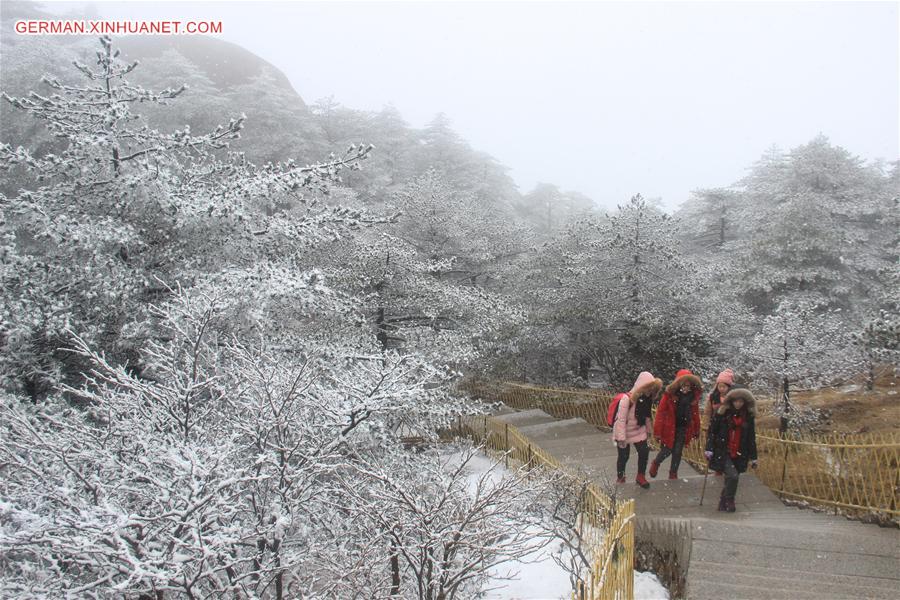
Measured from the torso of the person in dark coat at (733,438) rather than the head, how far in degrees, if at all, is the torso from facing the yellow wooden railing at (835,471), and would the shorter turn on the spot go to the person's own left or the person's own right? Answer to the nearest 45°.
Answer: approximately 135° to the person's own left

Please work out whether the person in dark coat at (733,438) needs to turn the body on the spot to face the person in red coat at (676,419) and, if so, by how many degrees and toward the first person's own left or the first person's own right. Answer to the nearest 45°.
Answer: approximately 135° to the first person's own right

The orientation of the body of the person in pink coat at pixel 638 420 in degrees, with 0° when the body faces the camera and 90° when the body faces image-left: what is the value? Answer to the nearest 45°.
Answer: approximately 315°

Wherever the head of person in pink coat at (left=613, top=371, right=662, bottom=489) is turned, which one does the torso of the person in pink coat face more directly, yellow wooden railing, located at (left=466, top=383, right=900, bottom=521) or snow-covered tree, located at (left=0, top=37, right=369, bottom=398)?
the yellow wooden railing

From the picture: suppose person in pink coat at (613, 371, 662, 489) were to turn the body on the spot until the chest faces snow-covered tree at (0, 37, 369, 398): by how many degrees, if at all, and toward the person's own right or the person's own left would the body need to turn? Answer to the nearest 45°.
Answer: approximately 135° to the person's own right

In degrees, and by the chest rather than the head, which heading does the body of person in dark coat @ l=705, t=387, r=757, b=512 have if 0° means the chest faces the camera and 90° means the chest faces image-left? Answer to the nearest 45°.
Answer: approximately 0°

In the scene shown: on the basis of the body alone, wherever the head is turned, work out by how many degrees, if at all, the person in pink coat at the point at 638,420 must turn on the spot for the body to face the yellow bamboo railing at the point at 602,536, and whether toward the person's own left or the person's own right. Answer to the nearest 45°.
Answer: approximately 45° to the person's own right
